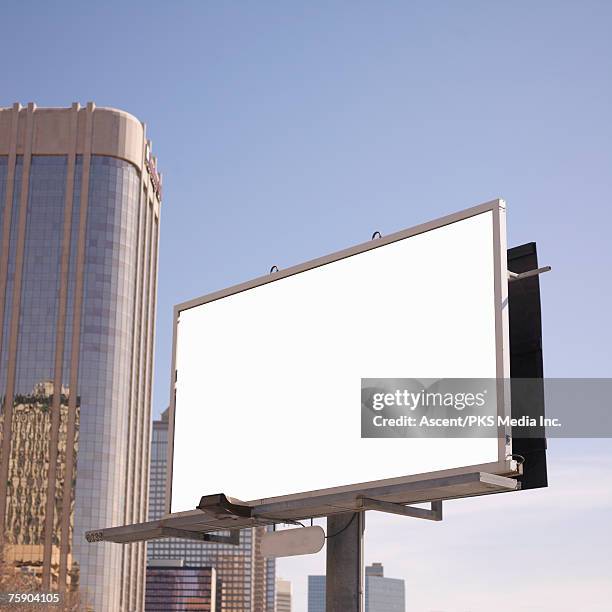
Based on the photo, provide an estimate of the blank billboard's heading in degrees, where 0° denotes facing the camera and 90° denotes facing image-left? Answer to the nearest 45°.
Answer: approximately 45°
